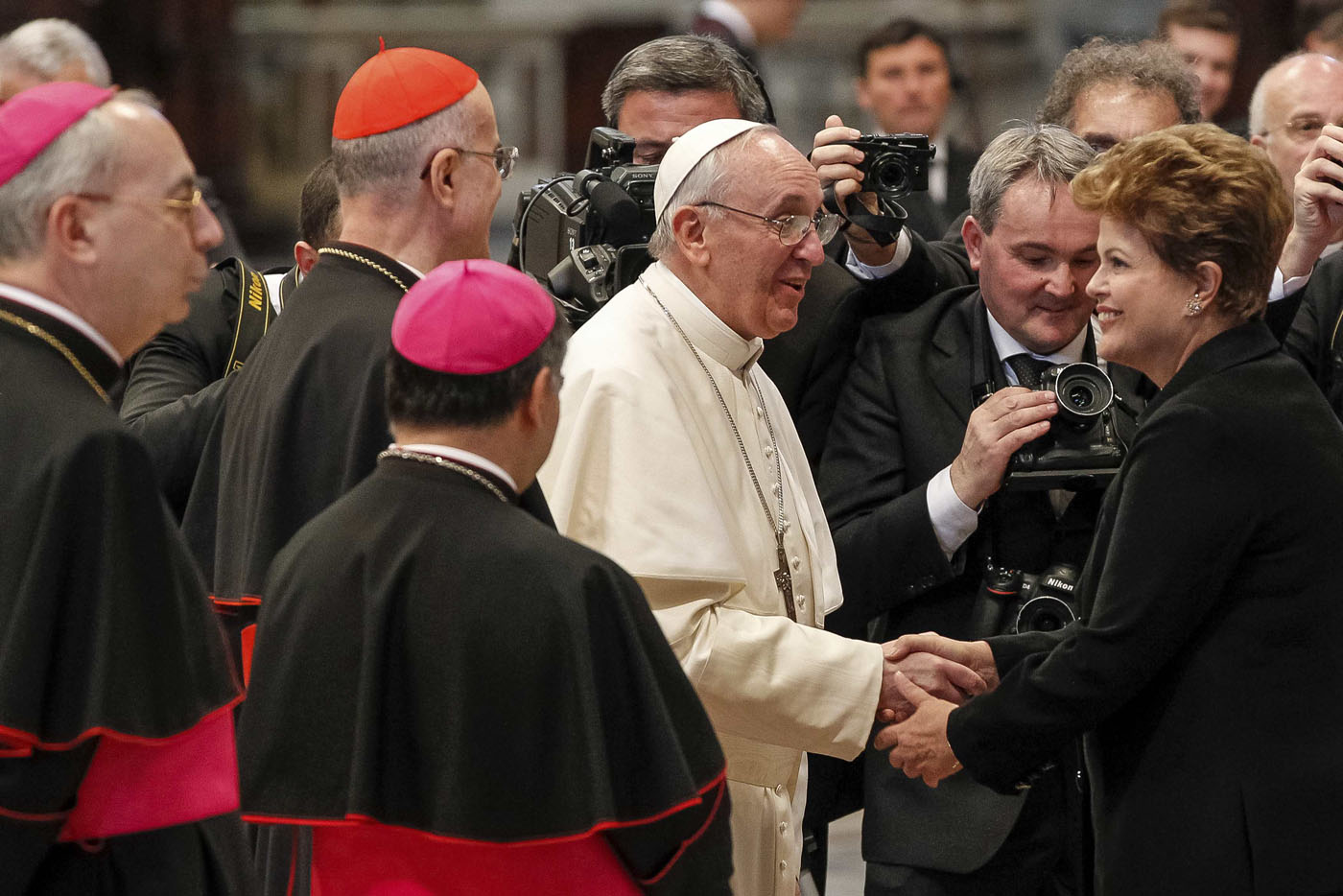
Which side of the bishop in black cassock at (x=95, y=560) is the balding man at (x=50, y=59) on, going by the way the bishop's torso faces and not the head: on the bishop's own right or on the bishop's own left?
on the bishop's own left

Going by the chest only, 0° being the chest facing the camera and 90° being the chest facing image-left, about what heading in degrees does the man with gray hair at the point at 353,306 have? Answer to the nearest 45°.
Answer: approximately 225°

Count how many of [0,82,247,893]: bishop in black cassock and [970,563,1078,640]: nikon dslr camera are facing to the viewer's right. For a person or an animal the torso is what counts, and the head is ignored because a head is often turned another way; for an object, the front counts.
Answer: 1

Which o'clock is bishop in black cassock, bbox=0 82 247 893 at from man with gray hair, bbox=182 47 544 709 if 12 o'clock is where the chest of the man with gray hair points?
The bishop in black cassock is roughly at 5 o'clock from the man with gray hair.

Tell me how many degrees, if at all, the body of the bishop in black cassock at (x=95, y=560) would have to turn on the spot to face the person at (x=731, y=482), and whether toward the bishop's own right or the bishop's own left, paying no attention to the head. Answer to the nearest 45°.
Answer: approximately 45° to the bishop's own left

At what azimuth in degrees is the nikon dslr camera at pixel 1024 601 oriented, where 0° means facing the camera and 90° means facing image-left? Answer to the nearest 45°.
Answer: approximately 0°

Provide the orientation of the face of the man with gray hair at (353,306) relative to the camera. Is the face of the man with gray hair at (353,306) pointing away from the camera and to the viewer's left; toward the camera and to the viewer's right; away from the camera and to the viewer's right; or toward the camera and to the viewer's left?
away from the camera and to the viewer's right

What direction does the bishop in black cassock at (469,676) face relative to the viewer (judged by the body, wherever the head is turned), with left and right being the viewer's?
facing away from the viewer and to the right of the viewer

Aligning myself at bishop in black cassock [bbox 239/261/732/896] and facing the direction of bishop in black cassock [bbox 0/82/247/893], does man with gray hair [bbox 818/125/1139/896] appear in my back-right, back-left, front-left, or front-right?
back-right

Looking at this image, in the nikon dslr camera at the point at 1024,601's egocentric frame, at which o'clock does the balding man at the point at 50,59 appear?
The balding man is roughly at 4 o'clock from the nikon dslr camera.

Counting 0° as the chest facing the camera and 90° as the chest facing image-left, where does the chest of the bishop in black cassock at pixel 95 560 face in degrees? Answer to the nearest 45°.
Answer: approximately 270°
